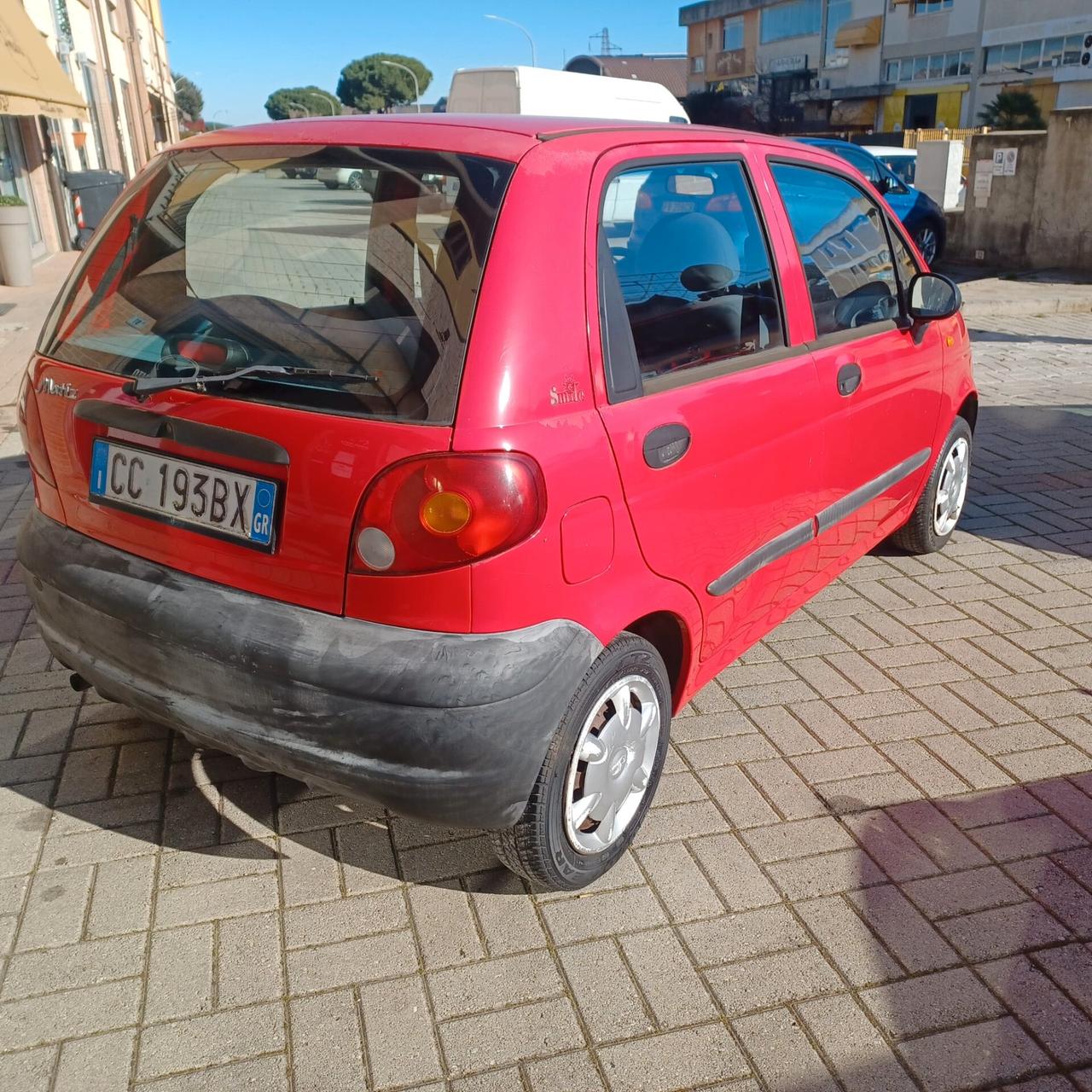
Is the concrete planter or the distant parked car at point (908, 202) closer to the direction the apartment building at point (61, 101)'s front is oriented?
the distant parked car

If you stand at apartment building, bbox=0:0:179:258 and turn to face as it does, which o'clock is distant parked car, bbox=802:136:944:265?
The distant parked car is roughly at 12 o'clock from the apartment building.

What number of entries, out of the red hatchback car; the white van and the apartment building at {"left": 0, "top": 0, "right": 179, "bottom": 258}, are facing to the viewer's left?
0

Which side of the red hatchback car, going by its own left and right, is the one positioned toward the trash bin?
left

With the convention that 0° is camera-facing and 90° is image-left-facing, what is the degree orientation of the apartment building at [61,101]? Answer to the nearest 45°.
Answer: approximately 315°

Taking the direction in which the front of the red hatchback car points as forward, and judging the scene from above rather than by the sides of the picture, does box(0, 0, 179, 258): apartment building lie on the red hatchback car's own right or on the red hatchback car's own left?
on the red hatchback car's own left

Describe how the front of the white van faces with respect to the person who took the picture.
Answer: facing away from the viewer and to the right of the viewer

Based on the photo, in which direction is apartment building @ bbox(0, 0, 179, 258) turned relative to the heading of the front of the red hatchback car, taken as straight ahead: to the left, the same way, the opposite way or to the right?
to the right

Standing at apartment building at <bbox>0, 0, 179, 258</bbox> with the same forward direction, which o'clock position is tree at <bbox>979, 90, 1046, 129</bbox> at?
The tree is roughly at 10 o'clock from the apartment building.

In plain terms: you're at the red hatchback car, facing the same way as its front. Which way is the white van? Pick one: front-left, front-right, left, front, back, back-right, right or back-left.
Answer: front-left

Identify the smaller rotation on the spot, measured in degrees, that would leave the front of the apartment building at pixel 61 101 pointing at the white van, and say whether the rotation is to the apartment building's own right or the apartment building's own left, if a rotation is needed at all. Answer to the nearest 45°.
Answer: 0° — it already faces it

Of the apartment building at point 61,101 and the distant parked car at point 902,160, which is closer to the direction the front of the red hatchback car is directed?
the distant parked car

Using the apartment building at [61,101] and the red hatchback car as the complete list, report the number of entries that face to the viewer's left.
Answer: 0
